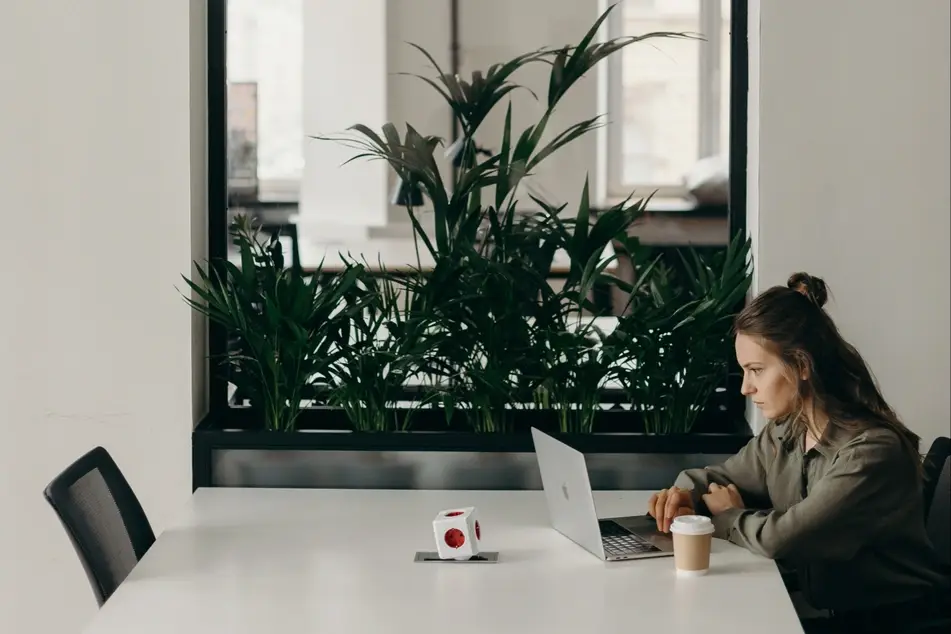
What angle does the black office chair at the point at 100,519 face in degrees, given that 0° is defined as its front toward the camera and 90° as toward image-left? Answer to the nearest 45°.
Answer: approximately 315°

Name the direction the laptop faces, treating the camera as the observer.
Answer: facing away from the viewer and to the right of the viewer

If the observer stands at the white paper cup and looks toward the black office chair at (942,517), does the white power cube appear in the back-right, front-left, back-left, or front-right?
back-left

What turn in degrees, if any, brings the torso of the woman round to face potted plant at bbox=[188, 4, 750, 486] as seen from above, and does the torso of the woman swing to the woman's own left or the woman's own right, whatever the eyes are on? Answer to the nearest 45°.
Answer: approximately 90° to the woman's own right

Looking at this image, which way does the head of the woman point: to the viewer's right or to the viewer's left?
to the viewer's left

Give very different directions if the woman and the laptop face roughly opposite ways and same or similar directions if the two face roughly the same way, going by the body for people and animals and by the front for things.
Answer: very different directions
